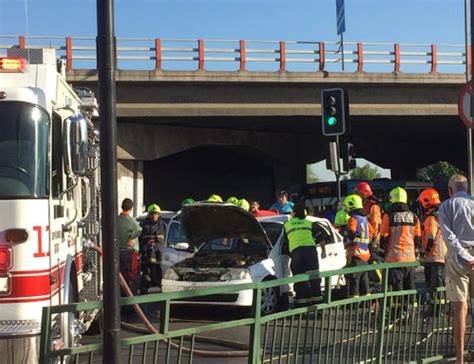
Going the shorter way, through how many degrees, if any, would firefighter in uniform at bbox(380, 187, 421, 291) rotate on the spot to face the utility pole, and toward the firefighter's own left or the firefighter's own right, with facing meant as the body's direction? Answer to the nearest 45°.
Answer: approximately 180°

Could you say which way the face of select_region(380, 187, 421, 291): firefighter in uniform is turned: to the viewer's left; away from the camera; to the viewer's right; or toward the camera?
away from the camera

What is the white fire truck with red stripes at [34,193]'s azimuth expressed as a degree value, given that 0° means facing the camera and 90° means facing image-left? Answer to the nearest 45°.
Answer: approximately 0°

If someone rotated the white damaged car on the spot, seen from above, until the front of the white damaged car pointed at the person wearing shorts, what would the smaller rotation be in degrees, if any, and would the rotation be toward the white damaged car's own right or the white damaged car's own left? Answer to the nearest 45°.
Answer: approximately 90° to the white damaged car's own left

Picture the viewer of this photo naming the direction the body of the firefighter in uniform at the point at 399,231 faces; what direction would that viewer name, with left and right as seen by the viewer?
facing away from the viewer

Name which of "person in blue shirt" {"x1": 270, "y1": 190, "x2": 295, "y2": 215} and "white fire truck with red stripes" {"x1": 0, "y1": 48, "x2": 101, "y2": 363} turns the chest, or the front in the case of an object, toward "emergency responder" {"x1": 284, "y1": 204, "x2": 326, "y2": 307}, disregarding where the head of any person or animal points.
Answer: "person in blue shirt" {"x1": 270, "y1": 190, "x2": 295, "y2": 215}

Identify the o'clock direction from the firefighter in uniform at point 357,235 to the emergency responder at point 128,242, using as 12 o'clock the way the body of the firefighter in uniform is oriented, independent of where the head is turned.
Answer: The emergency responder is roughly at 10 o'clock from the firefighter in uniform.

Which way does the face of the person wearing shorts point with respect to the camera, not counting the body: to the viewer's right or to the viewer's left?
to the viewer's left
